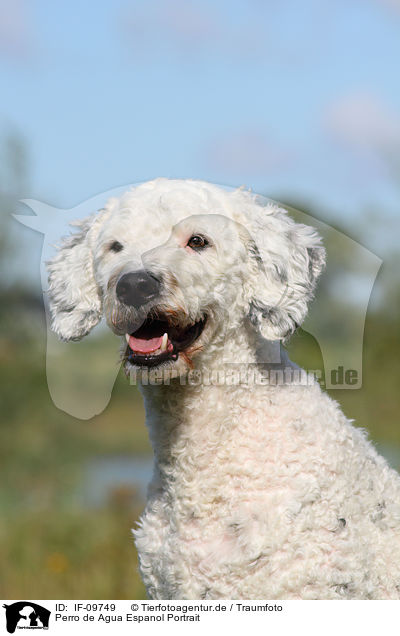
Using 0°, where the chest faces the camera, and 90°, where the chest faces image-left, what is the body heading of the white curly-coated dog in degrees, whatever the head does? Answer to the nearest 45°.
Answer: approximately 45°
